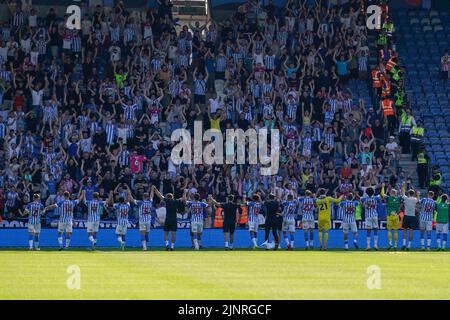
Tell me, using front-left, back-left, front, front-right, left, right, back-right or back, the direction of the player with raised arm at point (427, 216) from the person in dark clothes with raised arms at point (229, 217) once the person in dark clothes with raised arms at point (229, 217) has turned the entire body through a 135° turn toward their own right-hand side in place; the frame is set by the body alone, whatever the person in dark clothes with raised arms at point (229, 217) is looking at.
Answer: front-left

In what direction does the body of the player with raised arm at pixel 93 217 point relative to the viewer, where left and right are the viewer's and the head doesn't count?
facing away from the viewer

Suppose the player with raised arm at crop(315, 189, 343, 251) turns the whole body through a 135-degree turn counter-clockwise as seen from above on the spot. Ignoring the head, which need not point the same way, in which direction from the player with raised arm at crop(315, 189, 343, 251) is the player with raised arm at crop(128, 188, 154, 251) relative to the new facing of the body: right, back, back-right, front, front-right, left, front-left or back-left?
front-right

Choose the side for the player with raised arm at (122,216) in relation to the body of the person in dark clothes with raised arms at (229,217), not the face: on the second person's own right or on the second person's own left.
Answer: on the second person's own left

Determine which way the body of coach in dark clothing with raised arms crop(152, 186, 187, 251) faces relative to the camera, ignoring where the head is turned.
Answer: away from the camera

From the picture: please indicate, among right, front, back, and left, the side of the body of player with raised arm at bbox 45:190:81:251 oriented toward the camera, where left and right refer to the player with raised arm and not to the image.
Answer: back

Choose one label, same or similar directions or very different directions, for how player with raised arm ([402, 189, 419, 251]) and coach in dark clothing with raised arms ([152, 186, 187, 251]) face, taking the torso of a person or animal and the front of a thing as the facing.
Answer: same or similar directions

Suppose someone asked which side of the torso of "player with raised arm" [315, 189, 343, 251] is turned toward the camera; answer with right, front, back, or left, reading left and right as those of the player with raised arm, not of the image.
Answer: back

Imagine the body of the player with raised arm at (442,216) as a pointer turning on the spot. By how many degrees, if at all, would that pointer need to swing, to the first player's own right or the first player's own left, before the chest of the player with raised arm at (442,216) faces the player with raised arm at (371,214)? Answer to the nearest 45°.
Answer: approximately 90° to the first player's own left

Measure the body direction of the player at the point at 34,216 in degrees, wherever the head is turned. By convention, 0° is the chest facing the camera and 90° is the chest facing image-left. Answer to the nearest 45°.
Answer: approximately 180°

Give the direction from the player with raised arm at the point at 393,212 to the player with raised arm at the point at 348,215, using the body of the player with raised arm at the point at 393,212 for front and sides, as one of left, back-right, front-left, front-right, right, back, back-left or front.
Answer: left

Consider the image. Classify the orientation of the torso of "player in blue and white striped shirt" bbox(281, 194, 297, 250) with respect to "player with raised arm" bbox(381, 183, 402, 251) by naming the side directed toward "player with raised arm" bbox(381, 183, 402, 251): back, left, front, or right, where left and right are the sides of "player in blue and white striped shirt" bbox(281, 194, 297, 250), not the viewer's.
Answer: right

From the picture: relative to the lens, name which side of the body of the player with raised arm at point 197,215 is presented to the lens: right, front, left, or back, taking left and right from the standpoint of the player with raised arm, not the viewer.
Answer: back

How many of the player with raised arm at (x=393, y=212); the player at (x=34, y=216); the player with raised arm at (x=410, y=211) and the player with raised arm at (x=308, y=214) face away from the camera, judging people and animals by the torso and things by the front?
4

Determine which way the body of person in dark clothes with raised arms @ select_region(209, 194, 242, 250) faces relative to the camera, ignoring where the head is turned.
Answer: away from the camera

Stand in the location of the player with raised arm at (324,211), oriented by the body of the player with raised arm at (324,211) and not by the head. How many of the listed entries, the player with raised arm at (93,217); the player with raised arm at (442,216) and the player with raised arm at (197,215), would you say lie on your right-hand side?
1

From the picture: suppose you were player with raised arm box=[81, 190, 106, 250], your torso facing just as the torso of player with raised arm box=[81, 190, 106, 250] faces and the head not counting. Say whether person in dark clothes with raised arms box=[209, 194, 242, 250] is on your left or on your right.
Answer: on your right

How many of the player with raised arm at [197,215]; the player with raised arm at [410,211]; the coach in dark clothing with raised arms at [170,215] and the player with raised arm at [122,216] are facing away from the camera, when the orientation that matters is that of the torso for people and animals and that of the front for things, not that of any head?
4
